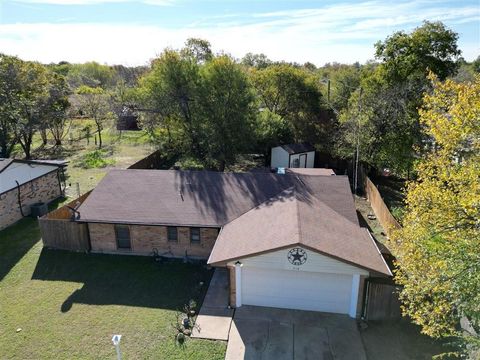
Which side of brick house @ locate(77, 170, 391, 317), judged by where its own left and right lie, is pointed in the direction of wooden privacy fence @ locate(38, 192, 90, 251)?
right

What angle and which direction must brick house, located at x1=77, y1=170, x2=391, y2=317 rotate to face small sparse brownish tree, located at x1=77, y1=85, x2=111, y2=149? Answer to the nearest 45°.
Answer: approximately 135° to its right

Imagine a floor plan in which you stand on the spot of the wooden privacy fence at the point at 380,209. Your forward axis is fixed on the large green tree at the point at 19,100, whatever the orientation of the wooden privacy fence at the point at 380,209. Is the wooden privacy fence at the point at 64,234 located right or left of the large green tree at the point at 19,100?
left

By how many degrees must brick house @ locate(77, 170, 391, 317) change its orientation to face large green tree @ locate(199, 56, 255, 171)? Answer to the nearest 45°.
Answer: approximately 180°

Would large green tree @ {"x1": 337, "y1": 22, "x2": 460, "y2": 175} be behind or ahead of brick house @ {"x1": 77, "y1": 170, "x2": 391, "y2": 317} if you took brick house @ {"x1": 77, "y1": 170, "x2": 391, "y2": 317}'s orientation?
behind

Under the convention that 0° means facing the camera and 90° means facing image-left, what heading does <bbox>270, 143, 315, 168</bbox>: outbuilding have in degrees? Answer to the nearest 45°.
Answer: approximately 315°

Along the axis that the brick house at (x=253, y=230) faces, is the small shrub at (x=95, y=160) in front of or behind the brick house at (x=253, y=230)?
behind

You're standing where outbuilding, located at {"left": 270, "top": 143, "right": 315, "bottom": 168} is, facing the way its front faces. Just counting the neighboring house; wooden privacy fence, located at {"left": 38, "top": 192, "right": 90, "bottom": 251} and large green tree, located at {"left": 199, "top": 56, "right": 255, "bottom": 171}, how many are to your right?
3

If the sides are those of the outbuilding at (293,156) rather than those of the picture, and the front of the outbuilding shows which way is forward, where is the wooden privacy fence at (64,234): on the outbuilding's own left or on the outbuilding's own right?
on the outbuilding's own right

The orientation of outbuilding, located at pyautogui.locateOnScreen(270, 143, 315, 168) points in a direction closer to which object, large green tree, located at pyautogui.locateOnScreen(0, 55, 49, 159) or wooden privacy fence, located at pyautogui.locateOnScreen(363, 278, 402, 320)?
the wooden privacy fence

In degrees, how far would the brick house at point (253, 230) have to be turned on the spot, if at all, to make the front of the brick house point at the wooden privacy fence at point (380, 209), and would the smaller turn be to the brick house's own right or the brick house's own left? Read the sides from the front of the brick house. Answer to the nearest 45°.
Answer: approximately 135° to the brick house's own left

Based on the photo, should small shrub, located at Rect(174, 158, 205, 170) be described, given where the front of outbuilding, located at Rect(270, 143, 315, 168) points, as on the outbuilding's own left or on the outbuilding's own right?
on the outbuilding's own right

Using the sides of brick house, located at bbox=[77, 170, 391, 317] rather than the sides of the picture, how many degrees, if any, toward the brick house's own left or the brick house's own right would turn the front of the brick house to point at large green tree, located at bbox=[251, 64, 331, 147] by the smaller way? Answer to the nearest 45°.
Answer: approximately 180°

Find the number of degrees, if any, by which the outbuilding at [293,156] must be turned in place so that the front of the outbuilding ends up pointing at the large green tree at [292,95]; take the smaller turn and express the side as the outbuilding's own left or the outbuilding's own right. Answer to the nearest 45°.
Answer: approximately 135° to the outbuilding's own left

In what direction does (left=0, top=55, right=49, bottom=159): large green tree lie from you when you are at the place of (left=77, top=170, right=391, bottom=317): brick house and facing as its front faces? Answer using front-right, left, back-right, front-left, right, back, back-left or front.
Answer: back-right

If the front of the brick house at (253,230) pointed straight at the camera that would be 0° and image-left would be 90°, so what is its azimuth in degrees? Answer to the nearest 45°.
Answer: approximately 0°
